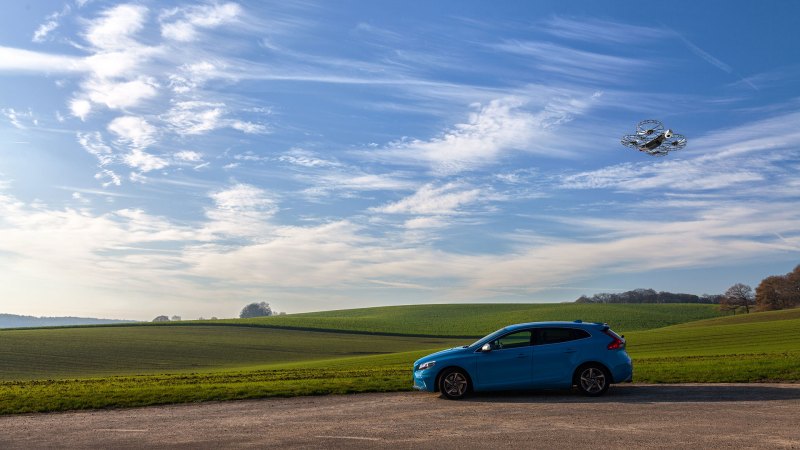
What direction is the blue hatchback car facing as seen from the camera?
to the viewer's left
